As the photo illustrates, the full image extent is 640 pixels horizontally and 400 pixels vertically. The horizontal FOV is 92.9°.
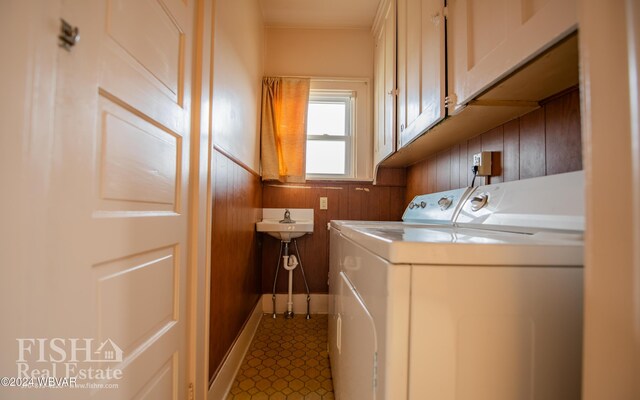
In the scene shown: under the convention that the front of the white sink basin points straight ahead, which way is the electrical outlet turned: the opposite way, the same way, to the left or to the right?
to the right

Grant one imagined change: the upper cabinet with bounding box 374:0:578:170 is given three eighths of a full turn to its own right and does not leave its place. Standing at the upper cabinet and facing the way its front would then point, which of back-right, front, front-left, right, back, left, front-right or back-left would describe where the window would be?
front-left

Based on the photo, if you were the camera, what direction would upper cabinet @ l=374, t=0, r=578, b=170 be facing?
facing the viewer and to the left of the viewer

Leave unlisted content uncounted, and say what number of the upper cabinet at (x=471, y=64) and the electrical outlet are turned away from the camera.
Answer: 0

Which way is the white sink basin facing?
toward the camera

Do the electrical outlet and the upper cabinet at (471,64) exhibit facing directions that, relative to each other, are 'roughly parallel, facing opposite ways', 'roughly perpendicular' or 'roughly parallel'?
roughly parallel

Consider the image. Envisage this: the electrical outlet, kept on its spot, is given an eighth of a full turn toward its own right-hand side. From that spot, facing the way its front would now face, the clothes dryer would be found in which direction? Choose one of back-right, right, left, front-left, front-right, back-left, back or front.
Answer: left

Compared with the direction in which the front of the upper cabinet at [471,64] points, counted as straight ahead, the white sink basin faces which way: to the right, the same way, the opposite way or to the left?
to the left

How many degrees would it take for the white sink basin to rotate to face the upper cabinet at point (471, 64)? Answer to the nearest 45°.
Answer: approximately 45° to its left

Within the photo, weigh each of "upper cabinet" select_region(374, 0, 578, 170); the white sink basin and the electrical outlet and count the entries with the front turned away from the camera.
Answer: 0

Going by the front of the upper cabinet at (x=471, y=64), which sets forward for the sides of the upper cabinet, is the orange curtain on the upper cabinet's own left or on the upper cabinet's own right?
on the upper cabinet's own right

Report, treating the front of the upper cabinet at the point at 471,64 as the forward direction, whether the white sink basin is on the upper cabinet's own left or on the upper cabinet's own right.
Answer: on the upper cabinet's own right

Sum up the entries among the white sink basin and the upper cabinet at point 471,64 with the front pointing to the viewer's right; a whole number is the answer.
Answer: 0

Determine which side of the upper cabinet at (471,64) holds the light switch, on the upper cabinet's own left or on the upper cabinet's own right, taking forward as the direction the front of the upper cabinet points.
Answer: on the upper cabinet's own right

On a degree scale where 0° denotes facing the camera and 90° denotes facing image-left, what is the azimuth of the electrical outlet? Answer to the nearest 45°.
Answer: approximately 45°
